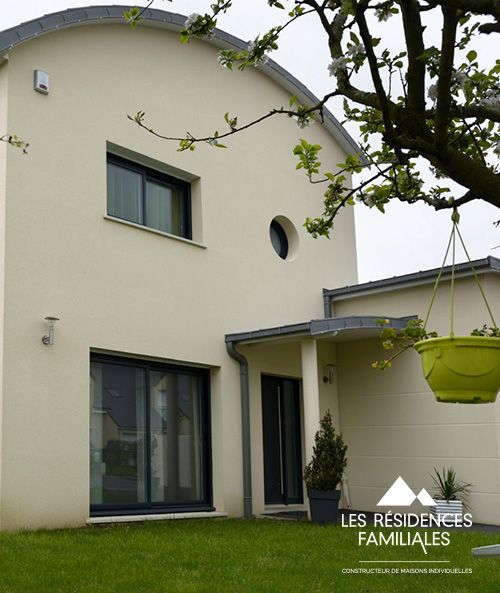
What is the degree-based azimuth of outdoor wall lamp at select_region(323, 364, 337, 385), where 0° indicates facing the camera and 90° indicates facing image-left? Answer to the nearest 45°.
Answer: approximately 315°

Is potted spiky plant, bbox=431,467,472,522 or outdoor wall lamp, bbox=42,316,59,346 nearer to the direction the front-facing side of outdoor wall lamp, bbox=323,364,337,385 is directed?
the potted spiky plant

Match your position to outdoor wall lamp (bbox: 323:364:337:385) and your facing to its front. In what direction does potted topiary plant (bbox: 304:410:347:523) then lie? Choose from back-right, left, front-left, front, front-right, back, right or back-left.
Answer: front-right
